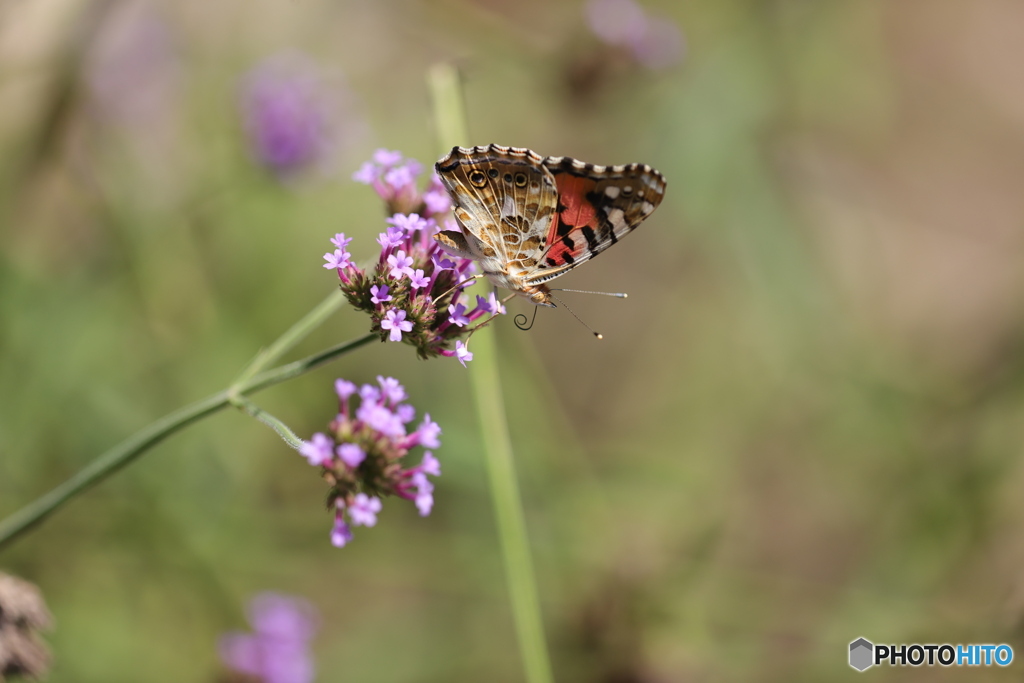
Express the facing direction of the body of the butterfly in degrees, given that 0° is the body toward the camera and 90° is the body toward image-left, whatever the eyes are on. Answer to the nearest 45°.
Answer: approximately 270°
